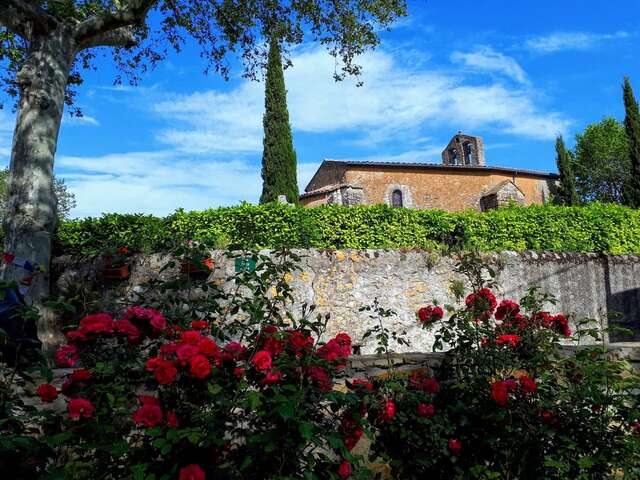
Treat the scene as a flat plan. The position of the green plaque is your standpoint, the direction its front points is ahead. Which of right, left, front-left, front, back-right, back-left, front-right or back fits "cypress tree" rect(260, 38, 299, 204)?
back

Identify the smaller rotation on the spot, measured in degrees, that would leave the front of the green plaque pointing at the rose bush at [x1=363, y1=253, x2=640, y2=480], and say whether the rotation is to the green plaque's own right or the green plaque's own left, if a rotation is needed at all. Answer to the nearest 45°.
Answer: approximately 45° to the green plaque's own left

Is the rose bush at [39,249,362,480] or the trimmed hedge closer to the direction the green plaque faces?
the rose bush

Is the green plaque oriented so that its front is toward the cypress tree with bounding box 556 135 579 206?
no

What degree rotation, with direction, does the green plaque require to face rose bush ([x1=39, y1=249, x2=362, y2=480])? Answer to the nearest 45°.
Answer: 0° — it already faces it

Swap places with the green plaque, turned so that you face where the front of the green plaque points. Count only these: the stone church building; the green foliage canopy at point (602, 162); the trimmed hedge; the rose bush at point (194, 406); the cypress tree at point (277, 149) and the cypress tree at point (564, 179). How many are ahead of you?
1

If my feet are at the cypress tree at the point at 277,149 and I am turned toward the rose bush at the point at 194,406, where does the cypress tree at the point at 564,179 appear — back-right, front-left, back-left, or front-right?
back-left

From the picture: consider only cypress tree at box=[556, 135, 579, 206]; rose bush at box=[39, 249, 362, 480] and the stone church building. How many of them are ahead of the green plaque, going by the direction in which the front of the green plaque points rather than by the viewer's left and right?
1

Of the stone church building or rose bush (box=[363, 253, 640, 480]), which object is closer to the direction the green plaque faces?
the rose bush

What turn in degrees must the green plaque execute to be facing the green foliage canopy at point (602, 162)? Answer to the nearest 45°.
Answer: approximately 135° to its left

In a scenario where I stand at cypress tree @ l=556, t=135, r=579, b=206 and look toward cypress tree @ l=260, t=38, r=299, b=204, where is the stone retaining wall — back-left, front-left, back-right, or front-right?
front-left

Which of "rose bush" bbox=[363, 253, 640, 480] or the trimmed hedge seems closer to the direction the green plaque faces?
the rose bush

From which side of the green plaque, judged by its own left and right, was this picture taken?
front

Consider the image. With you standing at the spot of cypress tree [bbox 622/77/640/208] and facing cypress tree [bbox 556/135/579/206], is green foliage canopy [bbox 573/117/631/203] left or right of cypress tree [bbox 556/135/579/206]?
right
